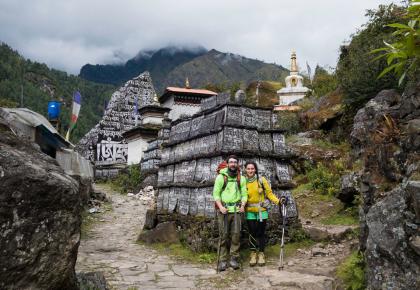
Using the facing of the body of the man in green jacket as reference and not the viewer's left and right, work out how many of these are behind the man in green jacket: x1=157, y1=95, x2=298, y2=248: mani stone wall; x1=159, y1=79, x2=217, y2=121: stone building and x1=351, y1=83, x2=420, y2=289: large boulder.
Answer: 2

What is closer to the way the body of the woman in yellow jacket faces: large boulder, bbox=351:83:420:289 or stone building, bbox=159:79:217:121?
the large boulder

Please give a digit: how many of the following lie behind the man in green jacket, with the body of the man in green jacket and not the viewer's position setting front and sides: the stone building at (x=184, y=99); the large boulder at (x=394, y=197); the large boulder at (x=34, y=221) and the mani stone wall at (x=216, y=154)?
2

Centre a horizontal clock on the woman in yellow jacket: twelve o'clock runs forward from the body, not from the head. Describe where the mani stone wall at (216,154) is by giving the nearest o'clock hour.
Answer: The mani stone wall is roughly at 5 o'clock from the woman in yellow jacket.

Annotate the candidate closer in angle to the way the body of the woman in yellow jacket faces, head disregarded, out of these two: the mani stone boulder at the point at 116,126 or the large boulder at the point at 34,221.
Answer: the large boulder

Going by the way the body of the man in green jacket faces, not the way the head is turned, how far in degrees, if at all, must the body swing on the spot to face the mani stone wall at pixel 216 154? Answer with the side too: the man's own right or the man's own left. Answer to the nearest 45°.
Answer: approximately 180°

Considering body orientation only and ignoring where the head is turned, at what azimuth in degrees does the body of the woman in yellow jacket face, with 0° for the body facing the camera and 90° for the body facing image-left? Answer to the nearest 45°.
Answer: approximately 0°

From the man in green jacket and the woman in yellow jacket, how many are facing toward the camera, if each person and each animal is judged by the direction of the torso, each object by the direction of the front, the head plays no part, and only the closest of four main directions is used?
2
